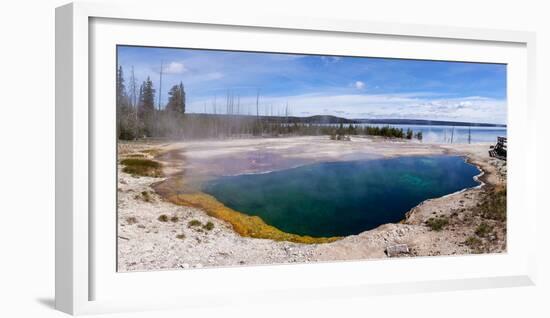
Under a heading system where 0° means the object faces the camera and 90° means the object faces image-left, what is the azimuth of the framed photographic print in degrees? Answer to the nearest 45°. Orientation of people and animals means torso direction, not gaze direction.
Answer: approximately 315°
